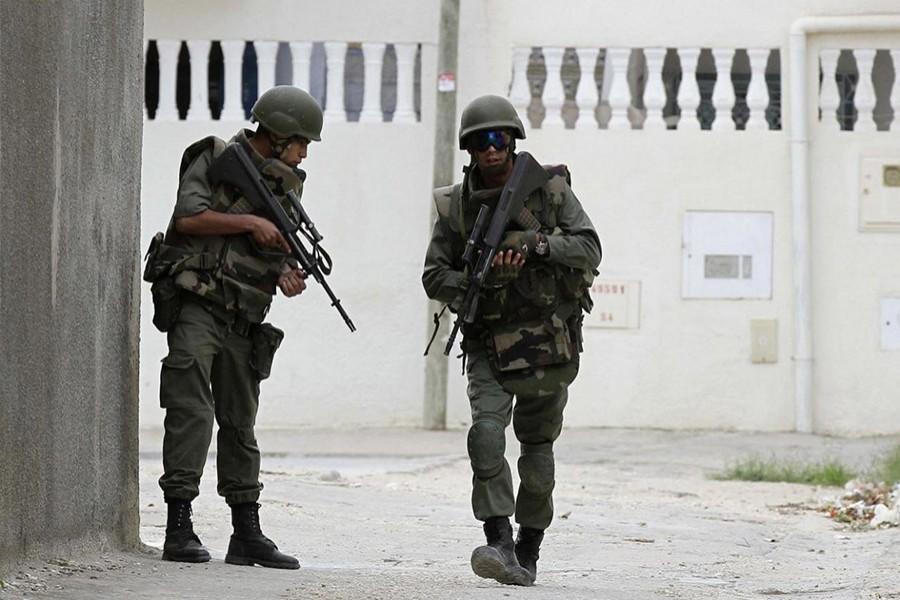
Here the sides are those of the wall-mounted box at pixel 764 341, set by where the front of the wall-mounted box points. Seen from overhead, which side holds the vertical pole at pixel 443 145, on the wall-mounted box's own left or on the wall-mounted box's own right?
on the wall-mounted box's own right

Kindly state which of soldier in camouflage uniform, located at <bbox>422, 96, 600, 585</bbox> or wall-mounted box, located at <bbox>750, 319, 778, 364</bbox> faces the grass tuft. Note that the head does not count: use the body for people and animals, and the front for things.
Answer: the wall-mounted box

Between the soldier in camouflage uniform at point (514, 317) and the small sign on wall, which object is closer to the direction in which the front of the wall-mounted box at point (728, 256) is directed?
the soldier in camouflage uniform

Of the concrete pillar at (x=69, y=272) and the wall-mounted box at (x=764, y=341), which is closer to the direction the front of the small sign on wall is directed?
the concrete pillar

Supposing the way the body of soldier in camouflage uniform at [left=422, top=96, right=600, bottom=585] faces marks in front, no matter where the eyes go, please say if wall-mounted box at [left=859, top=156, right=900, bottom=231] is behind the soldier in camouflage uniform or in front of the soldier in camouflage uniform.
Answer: behind

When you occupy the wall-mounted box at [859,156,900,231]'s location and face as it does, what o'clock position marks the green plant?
The green plant is roughly at 12 o'clock from the wall-mounted box.

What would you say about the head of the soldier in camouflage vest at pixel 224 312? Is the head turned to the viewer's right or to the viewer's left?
to the viewer's right

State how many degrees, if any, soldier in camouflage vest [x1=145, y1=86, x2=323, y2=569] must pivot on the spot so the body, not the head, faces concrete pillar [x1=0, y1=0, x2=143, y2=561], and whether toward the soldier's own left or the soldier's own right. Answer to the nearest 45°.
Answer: approximately 90° to the soldier's own right

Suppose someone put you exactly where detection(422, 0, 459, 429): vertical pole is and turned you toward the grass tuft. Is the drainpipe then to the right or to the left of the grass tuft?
left

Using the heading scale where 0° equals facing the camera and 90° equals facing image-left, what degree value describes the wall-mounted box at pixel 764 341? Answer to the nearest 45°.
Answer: approximately 0°
